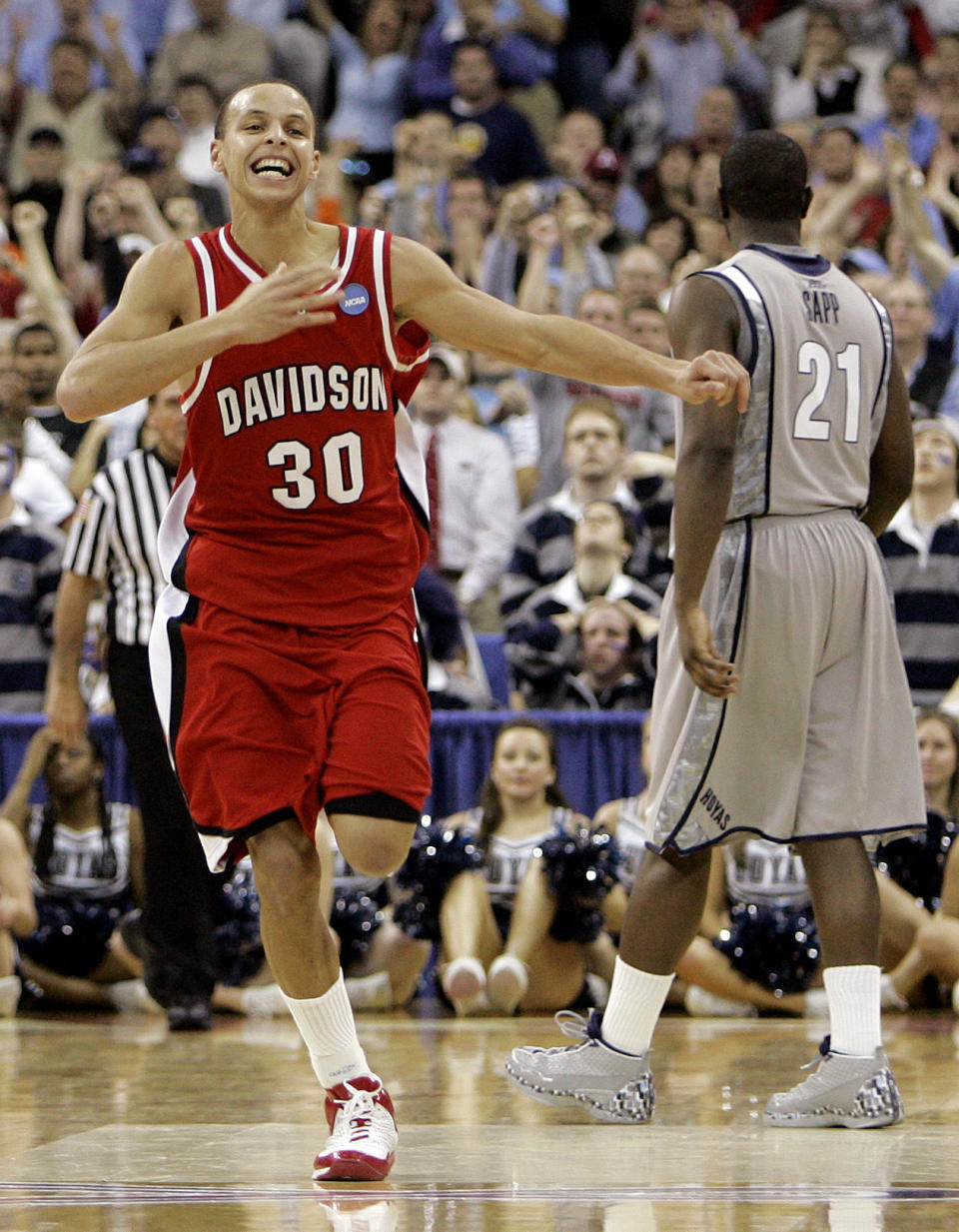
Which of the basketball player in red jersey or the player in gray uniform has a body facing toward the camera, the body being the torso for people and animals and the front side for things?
the basketball player in red jersey

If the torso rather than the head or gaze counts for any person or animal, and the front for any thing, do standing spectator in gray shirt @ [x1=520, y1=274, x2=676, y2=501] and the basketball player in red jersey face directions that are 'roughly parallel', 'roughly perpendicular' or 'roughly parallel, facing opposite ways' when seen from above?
roughly parallel

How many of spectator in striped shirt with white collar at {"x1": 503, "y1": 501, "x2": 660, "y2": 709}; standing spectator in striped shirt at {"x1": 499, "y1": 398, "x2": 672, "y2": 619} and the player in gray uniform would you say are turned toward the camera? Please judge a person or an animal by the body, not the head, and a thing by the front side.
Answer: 2

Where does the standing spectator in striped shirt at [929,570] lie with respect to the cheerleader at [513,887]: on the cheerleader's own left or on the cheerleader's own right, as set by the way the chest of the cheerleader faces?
on the cheerleader's own left

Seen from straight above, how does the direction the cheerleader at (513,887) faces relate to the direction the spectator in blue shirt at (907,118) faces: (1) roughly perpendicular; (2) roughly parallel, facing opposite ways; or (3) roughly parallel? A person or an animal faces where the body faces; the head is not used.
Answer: roughly parallel

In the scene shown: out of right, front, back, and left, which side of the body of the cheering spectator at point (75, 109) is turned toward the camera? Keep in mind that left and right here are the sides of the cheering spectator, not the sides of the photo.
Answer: front

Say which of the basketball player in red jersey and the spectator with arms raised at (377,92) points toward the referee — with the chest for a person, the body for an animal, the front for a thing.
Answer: the spectator with arms raised

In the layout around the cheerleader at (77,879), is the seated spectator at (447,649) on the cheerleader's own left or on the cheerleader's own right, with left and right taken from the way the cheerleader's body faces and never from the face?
on the cheerleader's own left

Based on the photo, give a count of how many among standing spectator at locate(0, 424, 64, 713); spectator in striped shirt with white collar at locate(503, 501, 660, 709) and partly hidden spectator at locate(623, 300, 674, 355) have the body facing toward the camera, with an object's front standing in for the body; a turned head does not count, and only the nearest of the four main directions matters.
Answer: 3

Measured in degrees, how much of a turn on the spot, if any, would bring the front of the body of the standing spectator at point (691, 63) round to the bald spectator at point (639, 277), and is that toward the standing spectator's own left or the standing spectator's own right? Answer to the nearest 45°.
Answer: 0° — they already face them

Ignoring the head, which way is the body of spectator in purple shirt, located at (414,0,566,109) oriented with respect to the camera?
toward the camera

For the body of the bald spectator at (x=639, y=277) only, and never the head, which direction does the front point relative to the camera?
toward the camera

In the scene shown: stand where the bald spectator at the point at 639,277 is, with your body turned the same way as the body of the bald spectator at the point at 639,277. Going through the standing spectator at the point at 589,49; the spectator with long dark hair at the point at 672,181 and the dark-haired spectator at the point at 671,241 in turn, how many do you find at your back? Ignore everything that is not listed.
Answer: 3

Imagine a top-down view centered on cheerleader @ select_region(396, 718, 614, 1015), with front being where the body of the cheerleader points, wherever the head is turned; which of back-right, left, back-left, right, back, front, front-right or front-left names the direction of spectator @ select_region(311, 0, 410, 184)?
back

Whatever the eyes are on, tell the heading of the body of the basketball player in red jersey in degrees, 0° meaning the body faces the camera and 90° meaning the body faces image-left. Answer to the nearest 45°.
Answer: approximately 0°
